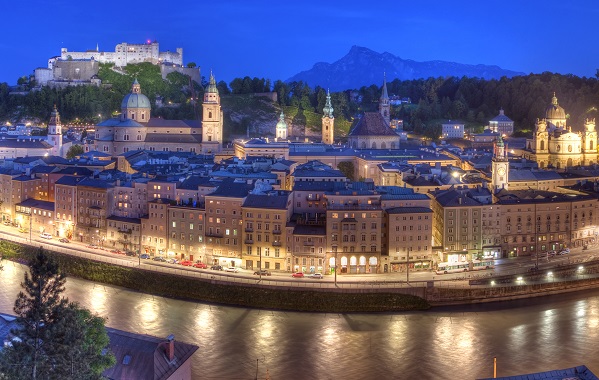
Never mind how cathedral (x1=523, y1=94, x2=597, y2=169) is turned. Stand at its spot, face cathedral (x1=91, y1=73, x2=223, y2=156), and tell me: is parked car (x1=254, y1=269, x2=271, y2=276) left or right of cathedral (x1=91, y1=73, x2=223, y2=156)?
left

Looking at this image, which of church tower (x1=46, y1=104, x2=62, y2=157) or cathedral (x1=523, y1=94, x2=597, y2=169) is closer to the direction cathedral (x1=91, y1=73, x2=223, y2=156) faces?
the cathedral

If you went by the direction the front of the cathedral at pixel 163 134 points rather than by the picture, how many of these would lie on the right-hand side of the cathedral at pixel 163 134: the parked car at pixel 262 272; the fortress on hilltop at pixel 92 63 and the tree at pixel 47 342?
2

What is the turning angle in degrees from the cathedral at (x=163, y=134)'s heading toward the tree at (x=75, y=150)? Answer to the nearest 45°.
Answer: approximately 180°

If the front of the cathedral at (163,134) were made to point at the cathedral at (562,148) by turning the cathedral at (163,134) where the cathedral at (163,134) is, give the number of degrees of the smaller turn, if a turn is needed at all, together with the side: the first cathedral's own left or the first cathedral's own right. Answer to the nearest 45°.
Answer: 0° — it already faces it

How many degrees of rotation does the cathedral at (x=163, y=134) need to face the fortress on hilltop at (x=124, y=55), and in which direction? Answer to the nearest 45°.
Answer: approximately 90° to its left

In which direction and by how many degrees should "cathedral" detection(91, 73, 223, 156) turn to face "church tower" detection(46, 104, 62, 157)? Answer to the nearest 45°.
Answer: approximately 180°

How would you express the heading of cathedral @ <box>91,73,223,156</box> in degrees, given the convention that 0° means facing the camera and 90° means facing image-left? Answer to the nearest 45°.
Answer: approximately 270°

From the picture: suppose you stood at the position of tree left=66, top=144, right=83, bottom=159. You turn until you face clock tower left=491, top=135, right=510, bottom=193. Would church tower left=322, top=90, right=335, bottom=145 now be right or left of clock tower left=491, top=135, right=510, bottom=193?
left

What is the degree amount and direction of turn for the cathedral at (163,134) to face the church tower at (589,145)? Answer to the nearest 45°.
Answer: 0° — it already faces it

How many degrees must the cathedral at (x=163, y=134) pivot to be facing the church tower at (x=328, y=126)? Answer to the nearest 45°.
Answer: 0° — it already faces it

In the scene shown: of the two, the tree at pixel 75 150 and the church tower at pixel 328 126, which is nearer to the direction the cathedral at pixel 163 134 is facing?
the church tower
